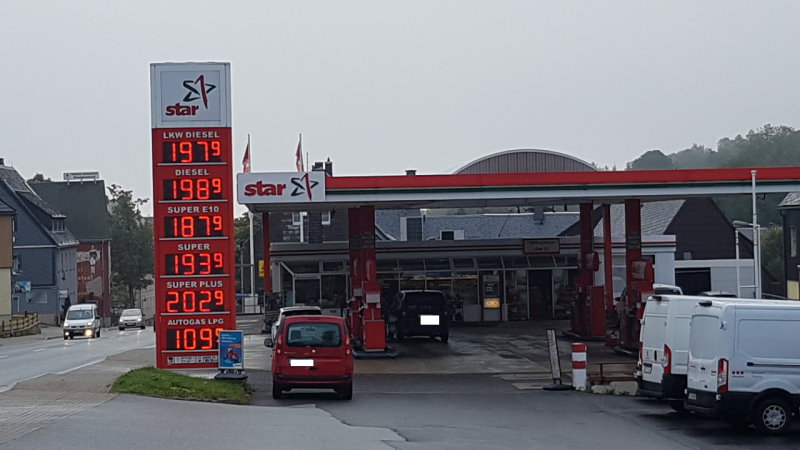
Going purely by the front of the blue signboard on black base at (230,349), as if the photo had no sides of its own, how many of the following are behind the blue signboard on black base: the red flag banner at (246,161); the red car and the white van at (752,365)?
1

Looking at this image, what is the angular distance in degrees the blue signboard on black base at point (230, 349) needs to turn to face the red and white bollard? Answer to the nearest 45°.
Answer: approximately 90° to its left

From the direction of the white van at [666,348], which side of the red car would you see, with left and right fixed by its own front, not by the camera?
right

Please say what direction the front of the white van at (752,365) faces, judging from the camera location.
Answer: facing away from the viewer and to the right of the viewer

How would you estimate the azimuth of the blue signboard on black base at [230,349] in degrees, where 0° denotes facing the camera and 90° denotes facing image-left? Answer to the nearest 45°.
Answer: approximately 0°

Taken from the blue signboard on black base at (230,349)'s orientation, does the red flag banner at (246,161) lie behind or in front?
behind

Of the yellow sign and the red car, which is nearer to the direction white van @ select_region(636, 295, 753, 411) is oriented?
the yellow sign

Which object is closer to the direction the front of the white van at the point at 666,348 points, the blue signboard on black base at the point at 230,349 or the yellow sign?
the yellow sign

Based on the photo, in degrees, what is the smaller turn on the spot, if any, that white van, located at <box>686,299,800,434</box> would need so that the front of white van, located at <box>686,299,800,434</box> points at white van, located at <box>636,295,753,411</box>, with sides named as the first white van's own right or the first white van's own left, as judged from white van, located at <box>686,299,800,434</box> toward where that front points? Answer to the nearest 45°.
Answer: approximately 90° to the first white van's own left

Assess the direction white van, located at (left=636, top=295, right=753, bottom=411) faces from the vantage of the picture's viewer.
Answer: facing away from the viewer and to the right of the viewer

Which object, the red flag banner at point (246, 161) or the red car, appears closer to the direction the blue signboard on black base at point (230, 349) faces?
the red car

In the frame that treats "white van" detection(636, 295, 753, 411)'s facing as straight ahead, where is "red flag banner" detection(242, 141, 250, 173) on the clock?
The red flag banner is roughly at 9 o'clock from the white van.

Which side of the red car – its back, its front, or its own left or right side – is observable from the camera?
back

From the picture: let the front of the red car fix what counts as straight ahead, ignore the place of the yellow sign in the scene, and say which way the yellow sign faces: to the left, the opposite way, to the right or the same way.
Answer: the opposite way
